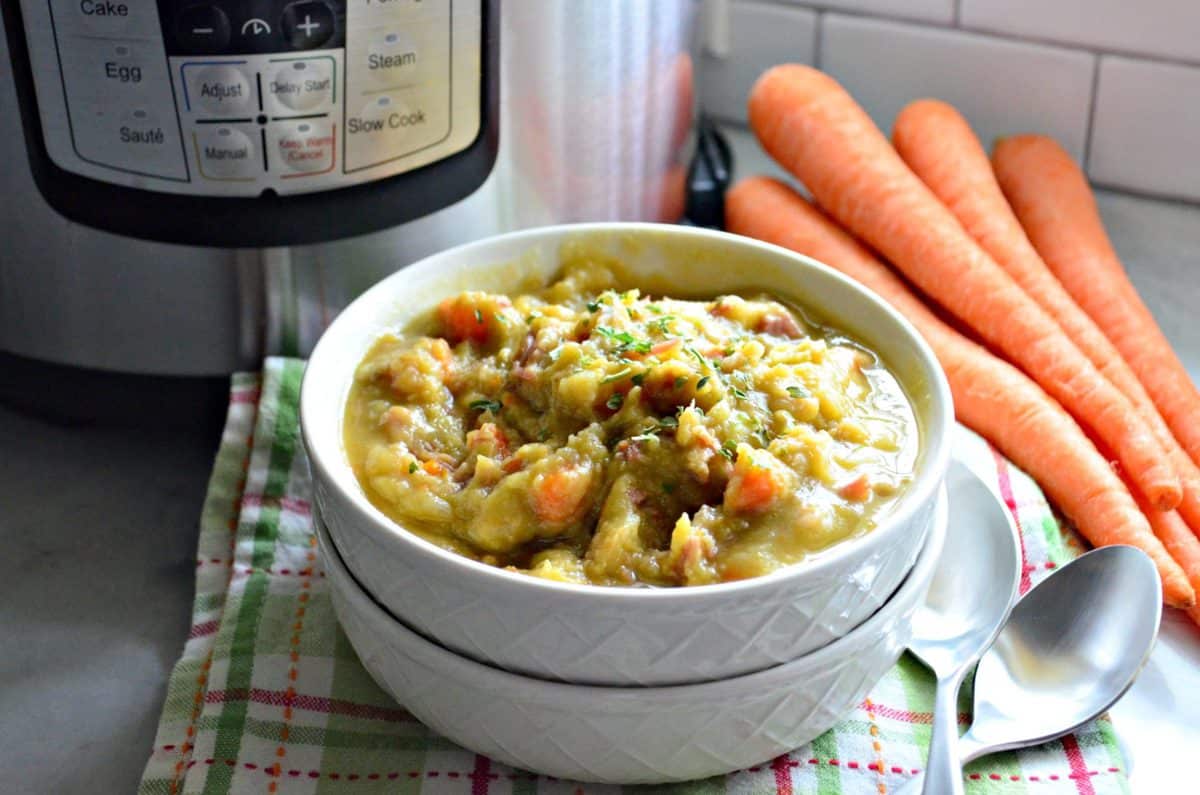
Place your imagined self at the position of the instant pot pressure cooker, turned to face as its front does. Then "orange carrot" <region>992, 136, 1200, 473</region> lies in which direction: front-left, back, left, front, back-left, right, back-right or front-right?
left

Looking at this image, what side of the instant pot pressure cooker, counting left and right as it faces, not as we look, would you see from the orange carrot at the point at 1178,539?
left

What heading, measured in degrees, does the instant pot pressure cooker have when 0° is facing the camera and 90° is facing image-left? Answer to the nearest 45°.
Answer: approximately 0°

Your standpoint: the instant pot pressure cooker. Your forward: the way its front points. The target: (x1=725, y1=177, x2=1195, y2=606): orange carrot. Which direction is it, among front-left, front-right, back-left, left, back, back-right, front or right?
left
